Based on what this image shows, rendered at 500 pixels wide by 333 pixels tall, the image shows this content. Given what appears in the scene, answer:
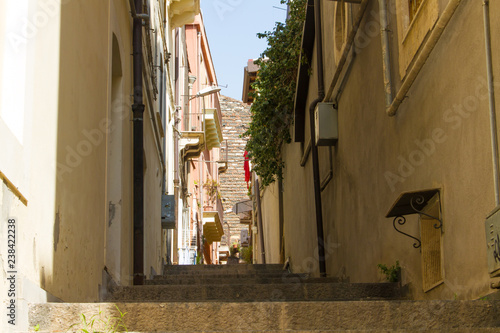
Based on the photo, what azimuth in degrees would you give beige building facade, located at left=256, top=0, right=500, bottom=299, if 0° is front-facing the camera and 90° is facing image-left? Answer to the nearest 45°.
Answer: approximately 90°

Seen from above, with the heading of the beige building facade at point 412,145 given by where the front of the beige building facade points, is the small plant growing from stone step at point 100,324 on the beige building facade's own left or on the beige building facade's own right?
on the beige building facade's own left

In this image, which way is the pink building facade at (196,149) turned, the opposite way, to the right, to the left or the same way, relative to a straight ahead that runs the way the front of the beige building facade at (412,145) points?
the opposite way

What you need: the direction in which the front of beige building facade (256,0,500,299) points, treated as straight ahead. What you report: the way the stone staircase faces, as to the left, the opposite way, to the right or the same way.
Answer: to the left

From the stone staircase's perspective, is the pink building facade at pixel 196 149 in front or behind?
behind

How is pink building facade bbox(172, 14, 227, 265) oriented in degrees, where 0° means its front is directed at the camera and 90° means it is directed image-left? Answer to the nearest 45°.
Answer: approximately 270°
